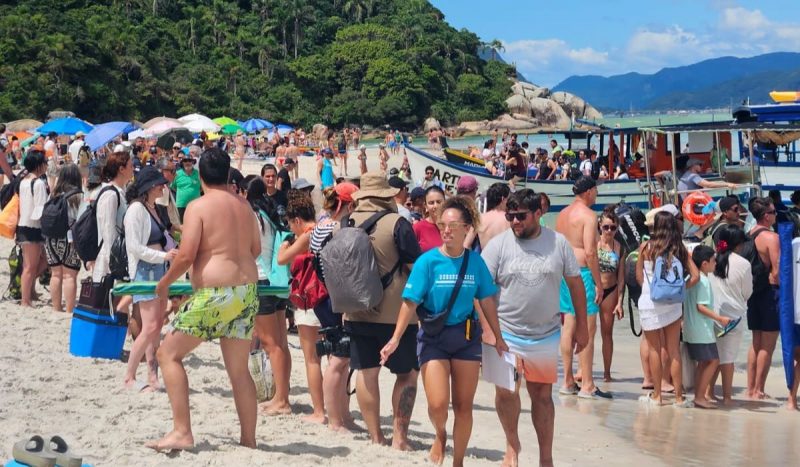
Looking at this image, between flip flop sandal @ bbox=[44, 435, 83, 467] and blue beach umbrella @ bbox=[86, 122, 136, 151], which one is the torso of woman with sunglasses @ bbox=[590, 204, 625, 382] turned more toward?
the flip flop sandal

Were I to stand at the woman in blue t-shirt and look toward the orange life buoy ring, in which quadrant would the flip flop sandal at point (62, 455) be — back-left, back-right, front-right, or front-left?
back-left

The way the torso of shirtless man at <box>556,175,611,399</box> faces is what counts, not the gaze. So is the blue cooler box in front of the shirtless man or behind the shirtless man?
behind

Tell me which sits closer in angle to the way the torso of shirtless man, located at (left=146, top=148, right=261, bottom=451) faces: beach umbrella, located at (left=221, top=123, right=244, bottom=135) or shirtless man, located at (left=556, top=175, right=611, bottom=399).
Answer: the beach umbrella

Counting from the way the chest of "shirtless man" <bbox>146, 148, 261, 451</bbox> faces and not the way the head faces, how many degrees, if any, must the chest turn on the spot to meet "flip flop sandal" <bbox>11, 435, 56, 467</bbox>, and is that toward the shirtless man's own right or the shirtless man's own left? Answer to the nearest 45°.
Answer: approximately 90° to the shirtless man's own left

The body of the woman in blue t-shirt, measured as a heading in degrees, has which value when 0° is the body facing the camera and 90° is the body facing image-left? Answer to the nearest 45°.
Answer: approximately 0°

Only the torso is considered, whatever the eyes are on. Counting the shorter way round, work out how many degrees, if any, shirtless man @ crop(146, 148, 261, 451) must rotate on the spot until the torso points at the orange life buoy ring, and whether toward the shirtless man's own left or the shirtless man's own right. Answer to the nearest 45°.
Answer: approximately 90° to the shirtless man's own right

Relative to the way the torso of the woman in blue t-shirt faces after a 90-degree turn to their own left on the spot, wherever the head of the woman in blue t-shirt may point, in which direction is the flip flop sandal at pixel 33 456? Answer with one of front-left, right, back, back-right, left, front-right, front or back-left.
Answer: back-right

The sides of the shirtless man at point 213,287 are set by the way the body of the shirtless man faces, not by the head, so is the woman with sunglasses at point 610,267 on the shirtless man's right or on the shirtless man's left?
on the shirtless man's right

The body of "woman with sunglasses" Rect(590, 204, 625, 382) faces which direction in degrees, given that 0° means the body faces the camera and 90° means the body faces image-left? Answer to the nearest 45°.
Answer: approximately 45°

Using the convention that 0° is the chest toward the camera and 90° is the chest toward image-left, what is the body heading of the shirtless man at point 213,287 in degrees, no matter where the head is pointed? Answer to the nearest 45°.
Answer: approximately 135°
